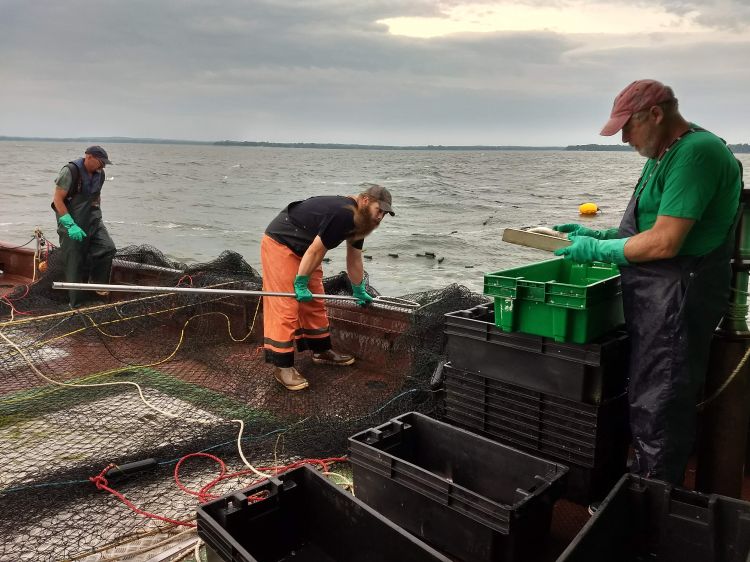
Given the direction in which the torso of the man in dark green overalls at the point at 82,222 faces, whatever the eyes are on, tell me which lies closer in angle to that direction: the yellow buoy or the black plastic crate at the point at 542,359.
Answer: the black plastic crate

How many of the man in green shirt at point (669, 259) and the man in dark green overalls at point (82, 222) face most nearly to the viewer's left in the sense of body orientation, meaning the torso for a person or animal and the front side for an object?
1

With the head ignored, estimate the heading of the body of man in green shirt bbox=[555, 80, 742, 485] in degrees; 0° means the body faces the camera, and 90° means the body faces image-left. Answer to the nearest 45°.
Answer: approximately 90°

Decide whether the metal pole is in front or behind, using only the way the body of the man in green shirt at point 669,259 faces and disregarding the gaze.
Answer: in front

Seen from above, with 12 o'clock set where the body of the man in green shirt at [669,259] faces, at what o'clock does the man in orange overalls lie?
The man in orange overalls is roughly at 1 o'clock from the man in green shirt.

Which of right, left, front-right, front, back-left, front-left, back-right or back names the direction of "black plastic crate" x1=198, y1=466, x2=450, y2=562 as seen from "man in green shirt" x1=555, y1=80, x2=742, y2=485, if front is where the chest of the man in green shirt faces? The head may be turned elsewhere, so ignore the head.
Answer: front-left

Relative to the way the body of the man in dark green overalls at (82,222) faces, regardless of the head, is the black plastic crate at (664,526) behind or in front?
in front

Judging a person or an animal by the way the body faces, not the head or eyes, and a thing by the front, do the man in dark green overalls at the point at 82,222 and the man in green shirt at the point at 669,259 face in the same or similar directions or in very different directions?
very different directions

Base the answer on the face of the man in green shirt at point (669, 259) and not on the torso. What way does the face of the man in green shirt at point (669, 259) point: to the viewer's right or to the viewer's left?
to the viewer's left

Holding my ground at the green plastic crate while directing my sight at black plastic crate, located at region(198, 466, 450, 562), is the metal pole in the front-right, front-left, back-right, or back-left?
front-right

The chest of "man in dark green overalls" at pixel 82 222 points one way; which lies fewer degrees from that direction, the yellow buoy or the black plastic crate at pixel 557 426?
the black plastic crate

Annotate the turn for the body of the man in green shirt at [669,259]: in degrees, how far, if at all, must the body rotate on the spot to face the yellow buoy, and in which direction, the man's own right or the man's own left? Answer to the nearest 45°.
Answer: approximately 90° to the man's own right

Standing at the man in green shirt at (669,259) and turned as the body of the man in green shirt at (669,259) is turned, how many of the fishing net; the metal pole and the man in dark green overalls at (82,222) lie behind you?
0
